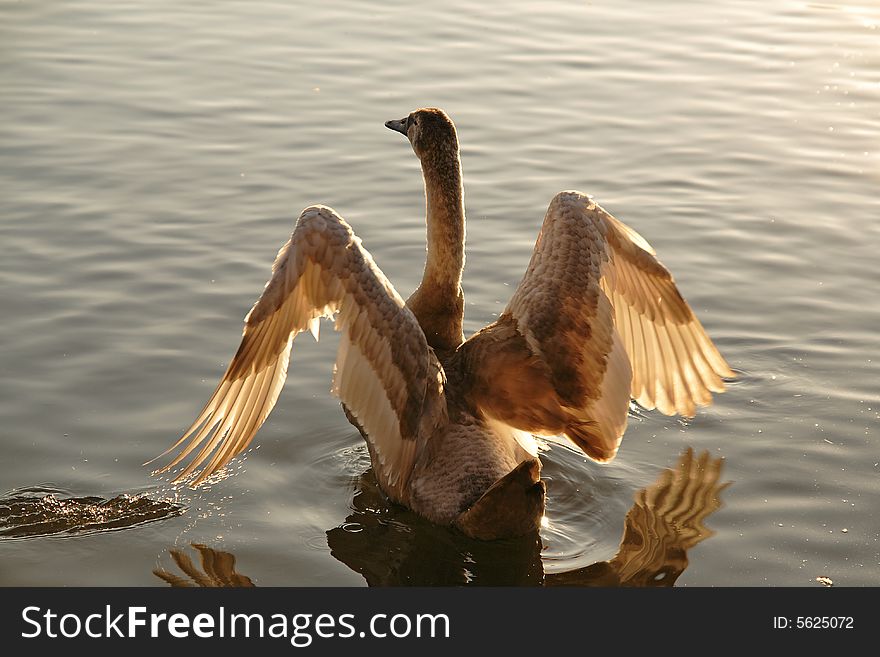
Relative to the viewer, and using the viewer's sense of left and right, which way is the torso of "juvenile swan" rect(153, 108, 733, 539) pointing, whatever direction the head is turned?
facing away from the viewer and to the left of the viewer
